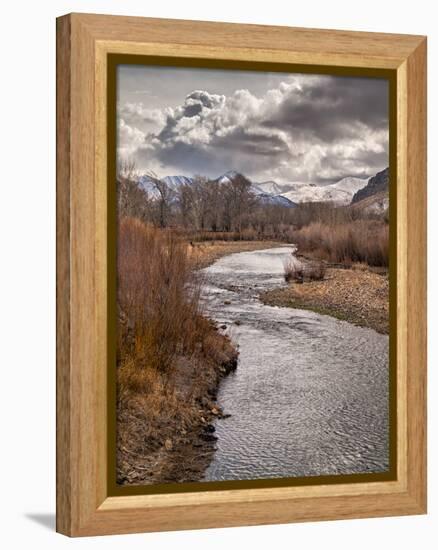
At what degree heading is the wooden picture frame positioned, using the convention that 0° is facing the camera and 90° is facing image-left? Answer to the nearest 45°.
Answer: approximately 315°
